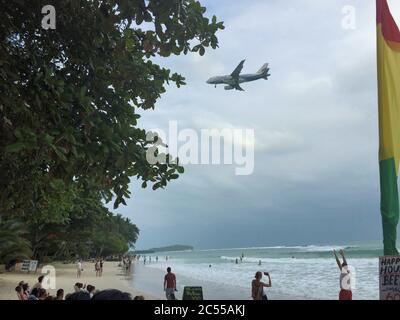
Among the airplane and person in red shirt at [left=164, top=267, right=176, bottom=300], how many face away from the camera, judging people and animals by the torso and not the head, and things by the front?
1

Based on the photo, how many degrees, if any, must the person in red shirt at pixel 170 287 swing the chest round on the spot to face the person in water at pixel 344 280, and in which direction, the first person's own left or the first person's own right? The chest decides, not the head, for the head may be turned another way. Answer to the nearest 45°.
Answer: approximately 135° to the first person's own right

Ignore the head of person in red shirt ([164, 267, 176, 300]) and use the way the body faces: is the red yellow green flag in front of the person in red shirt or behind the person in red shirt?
behind

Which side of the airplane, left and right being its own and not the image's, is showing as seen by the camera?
left

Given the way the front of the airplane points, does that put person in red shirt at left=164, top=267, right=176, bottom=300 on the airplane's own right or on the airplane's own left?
on the airplane's own left

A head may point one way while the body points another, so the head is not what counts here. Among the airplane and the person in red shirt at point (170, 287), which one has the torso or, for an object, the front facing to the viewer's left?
the airplane

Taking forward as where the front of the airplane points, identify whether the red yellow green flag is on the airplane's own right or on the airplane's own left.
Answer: on the airplane's own left

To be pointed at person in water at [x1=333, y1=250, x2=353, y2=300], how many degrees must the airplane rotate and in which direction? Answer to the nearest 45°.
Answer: approximately 90° to its left

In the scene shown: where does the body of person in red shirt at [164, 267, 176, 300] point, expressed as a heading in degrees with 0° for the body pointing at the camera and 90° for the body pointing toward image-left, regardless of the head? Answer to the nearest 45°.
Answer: approximately 180°

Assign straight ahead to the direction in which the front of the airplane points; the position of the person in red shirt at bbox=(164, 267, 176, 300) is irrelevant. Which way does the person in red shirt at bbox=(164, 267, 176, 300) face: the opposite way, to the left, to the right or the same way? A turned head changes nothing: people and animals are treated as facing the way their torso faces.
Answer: to the right

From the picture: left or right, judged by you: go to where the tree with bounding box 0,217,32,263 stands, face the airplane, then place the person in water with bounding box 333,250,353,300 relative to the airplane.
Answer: right
